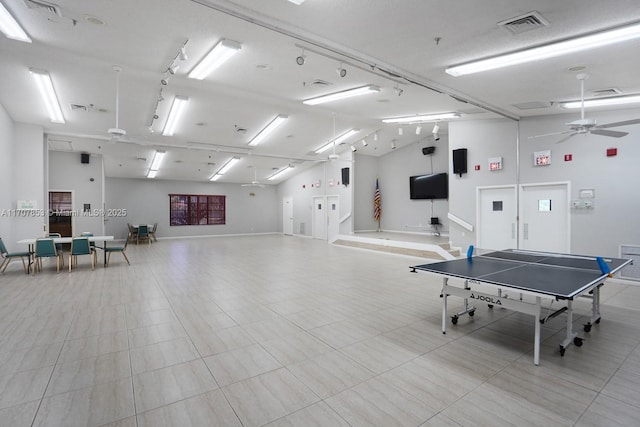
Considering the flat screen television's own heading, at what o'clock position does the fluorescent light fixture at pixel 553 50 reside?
The fluorescent light fixture is roughly at 10 o'clock from the flat screen television.

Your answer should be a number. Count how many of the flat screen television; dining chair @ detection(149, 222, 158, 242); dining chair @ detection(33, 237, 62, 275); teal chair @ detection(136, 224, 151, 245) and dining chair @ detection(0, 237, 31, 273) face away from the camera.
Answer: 2

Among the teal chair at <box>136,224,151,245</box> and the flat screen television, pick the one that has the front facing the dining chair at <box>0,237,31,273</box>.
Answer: the flat screen television

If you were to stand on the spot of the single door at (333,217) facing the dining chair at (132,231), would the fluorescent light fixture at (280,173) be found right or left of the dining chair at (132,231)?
right

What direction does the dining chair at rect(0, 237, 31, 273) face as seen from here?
to the viewer's right

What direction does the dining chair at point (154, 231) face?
to the viewer's left

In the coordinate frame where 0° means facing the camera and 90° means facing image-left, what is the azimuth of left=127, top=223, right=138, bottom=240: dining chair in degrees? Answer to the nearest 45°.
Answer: approximately 225°

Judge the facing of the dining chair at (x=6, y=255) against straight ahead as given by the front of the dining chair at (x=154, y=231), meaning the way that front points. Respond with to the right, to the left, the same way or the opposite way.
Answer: the opposite way

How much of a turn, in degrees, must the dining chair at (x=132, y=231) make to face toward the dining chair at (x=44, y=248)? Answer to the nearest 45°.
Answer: approximately 135° to its right

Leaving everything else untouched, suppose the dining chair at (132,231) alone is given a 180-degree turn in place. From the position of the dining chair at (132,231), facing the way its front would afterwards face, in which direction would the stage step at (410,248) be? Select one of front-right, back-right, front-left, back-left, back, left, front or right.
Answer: back

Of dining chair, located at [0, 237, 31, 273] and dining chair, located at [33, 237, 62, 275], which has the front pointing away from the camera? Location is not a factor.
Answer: dining chair, located at [33, 237, 62, 275]

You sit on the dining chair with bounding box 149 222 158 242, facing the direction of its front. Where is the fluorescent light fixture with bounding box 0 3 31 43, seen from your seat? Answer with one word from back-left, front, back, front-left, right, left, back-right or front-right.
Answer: left
